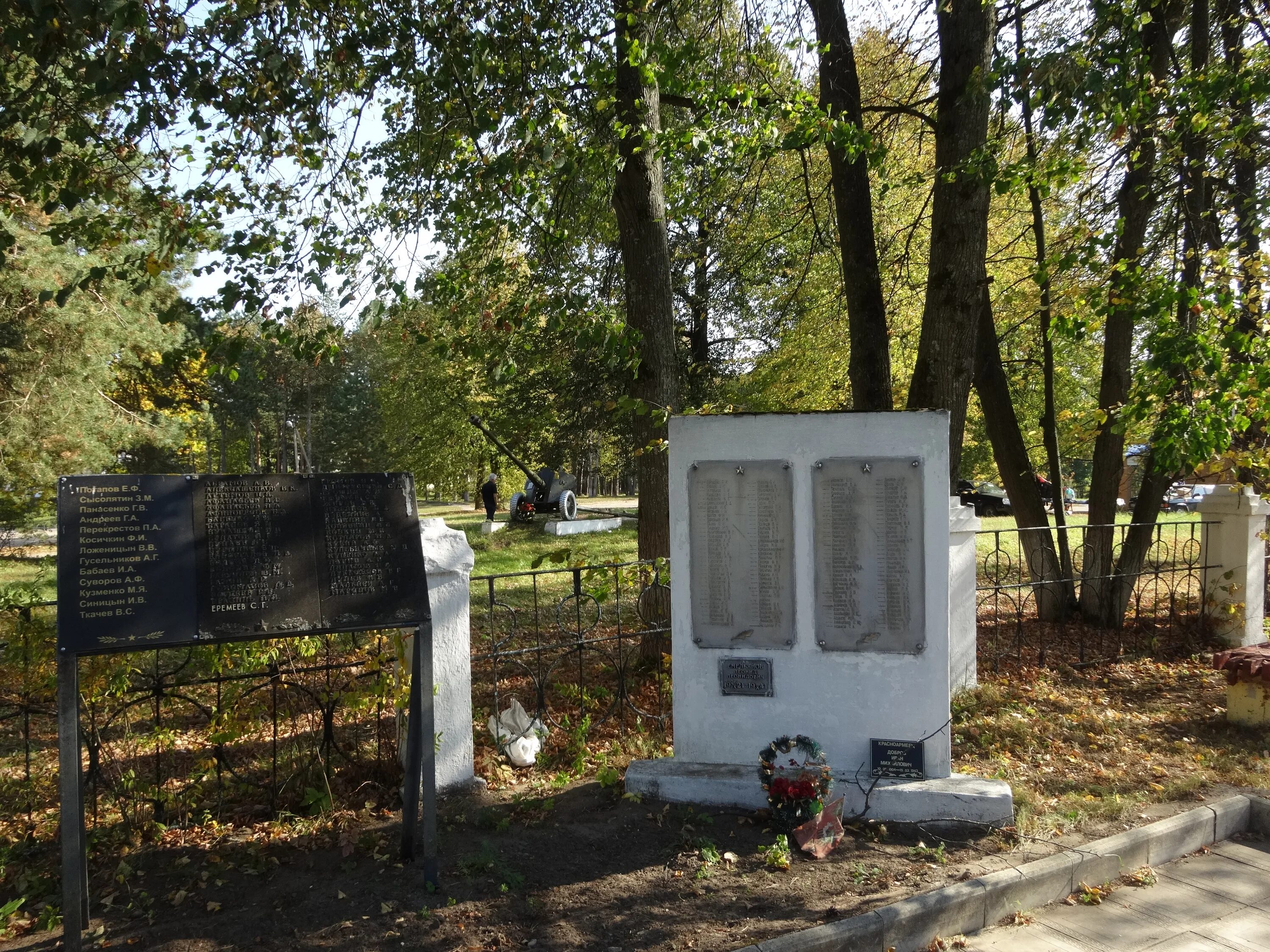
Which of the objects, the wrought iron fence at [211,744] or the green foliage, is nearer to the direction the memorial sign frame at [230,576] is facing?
the green foliage

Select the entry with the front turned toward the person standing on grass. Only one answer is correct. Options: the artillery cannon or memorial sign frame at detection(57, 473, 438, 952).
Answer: the artillery cannon

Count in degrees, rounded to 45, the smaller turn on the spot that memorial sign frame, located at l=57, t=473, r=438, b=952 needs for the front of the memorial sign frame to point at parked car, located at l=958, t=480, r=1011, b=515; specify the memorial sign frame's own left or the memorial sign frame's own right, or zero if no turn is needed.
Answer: approximately 135° to the memorial sign frame's own left

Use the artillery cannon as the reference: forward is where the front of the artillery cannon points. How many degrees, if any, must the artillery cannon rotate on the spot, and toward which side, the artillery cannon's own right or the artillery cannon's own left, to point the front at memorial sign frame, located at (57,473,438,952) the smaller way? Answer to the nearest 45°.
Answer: approximately 45° to the artillery cannon's own left

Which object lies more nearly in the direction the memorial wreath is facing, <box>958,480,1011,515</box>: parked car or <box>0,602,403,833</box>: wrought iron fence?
the wrought iron fence

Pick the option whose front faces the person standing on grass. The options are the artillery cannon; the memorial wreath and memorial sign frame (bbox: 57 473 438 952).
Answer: the artillery cannon

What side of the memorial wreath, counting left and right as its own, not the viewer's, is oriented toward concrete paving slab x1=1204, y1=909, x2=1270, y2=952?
left

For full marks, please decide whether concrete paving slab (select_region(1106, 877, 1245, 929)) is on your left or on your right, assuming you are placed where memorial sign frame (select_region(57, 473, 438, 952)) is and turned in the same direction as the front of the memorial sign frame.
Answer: on your left

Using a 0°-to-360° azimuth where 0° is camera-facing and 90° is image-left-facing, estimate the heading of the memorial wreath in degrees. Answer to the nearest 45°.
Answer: approximately 0°

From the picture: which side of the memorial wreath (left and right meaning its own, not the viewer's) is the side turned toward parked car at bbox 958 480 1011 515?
back
